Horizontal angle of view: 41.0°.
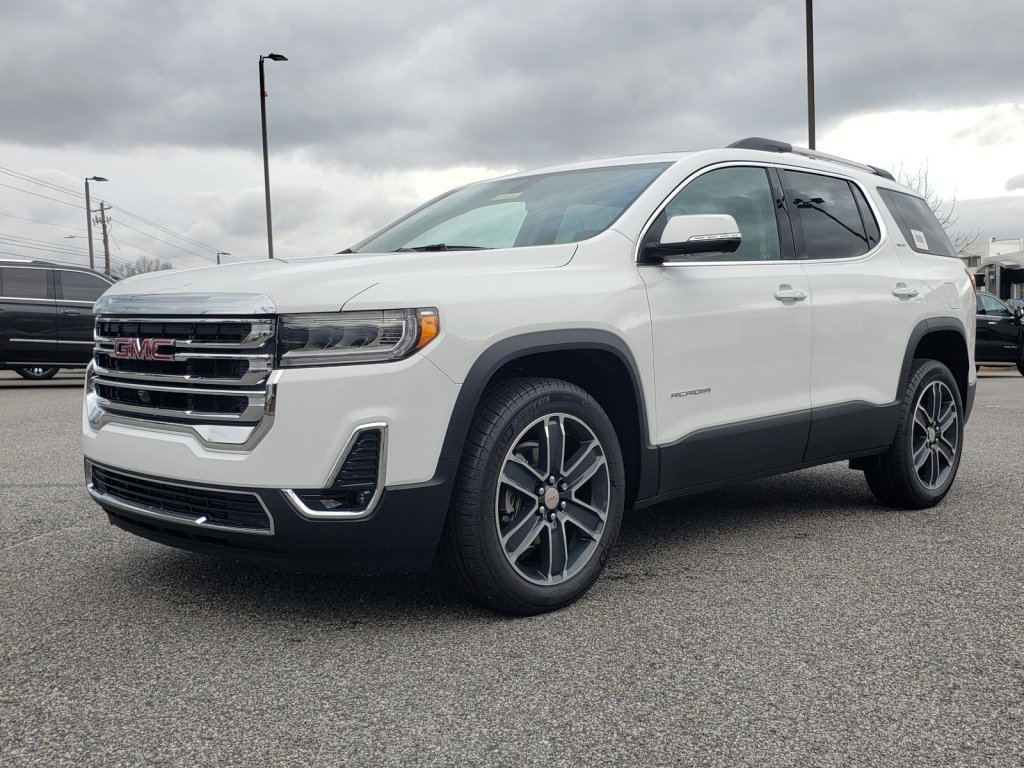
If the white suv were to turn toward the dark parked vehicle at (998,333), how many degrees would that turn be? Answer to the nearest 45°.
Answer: approximately 180°

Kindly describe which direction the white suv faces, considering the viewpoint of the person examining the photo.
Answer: facing the viewer and to the left of the viewer

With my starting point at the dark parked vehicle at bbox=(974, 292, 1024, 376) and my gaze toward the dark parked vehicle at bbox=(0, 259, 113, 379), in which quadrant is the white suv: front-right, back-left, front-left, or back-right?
front-left

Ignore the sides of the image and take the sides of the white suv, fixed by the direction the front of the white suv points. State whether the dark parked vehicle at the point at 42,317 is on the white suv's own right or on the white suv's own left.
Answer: on the white suv's own right

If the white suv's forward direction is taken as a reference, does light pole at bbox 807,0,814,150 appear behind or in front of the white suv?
behind
